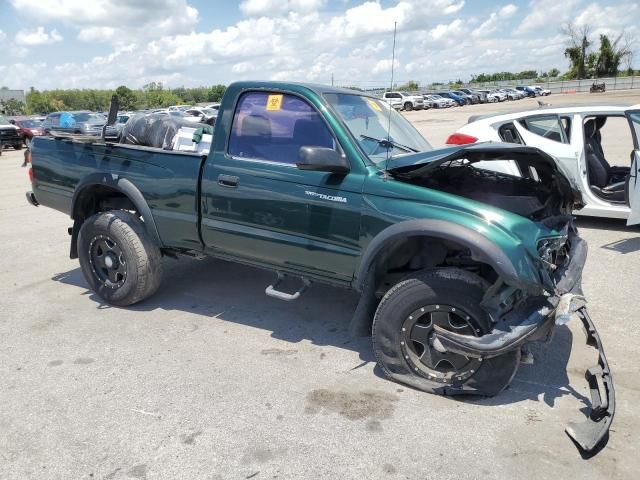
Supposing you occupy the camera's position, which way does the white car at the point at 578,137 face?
facing to the right of the viewer

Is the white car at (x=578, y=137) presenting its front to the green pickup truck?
no

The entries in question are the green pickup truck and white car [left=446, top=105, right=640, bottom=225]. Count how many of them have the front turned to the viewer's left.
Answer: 0

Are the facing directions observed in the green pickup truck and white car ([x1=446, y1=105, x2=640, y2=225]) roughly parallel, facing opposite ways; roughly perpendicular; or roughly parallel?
roughly parallel

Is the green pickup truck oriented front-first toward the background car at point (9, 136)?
no

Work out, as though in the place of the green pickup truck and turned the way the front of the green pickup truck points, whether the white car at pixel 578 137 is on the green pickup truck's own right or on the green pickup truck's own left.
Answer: on the green pickup truck's own left
